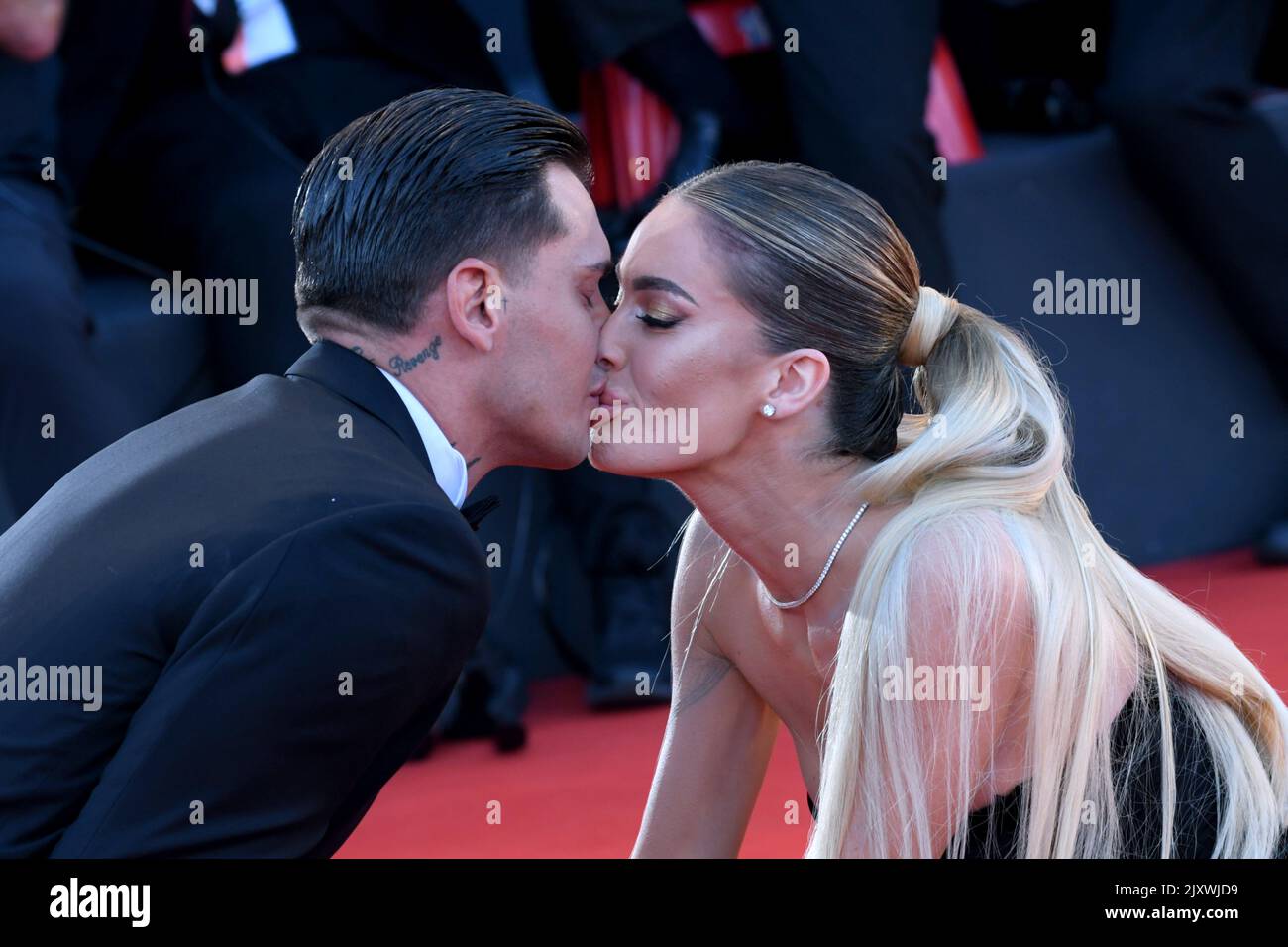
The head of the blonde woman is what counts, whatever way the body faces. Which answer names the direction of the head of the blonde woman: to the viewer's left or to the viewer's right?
to the viewer's left

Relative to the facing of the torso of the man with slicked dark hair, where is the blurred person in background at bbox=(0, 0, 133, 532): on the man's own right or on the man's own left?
on the man's own left

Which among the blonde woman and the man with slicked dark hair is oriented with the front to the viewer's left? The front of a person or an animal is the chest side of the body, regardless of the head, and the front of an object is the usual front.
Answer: the blonde woman

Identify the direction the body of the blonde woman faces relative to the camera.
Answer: to the viewer's left

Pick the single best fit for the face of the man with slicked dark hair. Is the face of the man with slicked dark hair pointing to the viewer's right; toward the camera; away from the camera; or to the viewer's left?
to the viewer's right

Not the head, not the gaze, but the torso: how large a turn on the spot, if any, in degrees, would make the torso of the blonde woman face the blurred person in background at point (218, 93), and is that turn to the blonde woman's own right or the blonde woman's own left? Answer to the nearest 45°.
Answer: approximately 45° to the blonde woman's own right

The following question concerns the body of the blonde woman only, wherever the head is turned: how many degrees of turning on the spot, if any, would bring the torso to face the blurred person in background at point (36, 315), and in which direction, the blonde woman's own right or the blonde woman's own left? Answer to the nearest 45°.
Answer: approximately 45° to the blonde woman's own right

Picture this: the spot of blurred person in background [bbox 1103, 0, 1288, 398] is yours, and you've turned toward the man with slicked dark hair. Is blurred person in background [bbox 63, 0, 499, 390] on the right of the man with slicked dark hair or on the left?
right

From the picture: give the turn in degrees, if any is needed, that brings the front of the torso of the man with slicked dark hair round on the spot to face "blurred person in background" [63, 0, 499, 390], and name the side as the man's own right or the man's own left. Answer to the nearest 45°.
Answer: approximately 90° to the man's own left

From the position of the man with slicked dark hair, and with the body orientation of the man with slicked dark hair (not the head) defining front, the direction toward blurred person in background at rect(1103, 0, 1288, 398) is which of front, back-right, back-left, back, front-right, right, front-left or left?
front-left

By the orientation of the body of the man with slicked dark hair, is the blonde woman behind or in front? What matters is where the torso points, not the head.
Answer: in front

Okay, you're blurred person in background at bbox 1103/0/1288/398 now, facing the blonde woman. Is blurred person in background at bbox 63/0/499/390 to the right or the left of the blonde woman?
right

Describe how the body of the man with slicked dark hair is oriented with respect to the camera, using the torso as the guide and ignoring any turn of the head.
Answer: to the viewer's right

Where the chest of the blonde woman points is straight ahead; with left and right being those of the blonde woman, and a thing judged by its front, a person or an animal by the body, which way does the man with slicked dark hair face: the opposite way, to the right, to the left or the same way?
the opposite way

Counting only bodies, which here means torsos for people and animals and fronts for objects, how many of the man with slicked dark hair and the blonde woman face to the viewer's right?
1
